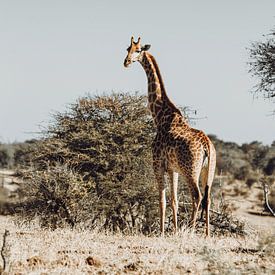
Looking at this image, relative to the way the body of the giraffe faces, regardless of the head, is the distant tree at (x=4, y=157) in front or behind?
in front

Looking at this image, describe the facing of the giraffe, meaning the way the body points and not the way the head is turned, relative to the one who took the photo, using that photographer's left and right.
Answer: facing away from the viewer and to the left of the viewer

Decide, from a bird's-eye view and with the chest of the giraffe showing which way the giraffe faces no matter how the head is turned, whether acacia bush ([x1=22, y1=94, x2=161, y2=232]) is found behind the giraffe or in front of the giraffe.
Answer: in front
